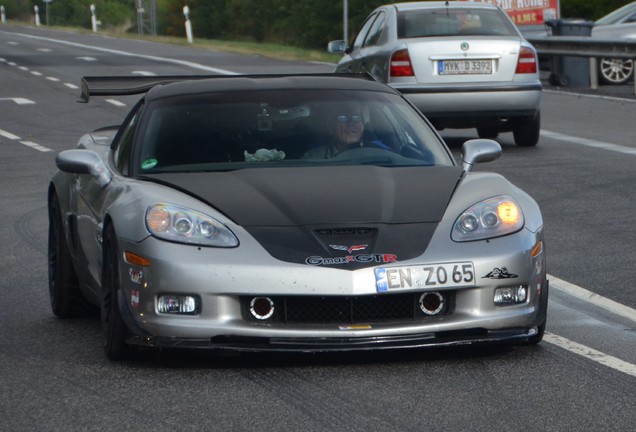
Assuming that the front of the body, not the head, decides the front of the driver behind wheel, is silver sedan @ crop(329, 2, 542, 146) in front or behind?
behind

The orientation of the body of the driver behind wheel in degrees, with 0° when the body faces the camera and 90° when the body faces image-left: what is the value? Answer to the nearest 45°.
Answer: approximately 0°

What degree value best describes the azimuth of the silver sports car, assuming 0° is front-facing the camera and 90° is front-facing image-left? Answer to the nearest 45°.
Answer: approximately 0°
